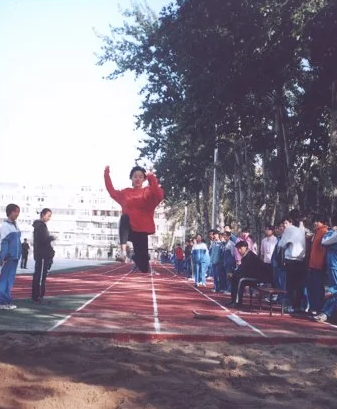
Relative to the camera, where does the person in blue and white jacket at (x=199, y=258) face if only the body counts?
toward the camera

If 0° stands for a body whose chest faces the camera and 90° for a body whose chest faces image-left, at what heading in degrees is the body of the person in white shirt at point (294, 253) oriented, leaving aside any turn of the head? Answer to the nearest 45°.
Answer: approximately 90°

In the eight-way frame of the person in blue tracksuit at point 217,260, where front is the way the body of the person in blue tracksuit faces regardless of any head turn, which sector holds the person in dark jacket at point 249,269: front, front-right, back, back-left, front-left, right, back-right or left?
front-left

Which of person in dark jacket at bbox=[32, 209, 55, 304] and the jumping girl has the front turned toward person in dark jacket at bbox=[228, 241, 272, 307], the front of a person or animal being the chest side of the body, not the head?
person in dark jacket at bbox=[32, 209, 55, 304]

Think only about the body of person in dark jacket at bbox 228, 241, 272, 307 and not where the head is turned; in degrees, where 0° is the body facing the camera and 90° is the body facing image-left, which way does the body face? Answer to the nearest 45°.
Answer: approximately 90°

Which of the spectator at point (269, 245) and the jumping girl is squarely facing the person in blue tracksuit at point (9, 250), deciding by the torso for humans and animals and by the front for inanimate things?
the spectator

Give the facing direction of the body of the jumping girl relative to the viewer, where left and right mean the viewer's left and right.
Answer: facing the viewer

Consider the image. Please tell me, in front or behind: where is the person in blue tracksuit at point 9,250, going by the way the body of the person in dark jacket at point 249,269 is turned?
in front
